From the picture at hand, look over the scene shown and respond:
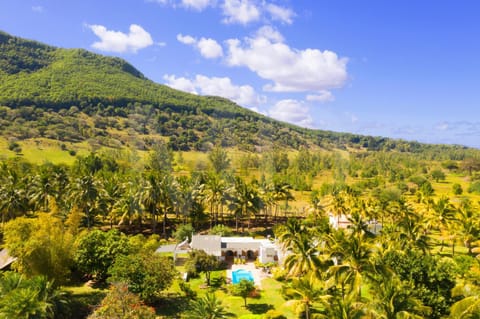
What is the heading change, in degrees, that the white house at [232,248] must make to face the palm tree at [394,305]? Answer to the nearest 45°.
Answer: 0° — it already faces it

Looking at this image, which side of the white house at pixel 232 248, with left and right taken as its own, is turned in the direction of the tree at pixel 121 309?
front

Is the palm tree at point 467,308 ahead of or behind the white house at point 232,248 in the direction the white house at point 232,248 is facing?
ahead

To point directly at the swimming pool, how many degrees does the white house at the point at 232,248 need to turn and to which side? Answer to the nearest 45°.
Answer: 0° — it already faces it

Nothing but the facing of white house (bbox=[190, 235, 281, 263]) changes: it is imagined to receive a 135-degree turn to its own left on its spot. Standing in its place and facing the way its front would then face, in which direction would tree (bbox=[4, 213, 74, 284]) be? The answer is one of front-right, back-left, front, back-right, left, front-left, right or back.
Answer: back

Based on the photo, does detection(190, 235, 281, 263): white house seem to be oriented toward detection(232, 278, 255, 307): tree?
yes

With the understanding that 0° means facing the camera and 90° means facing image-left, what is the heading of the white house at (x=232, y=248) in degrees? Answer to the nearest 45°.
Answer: approximately 0°

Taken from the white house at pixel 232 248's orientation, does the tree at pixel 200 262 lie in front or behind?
in front
